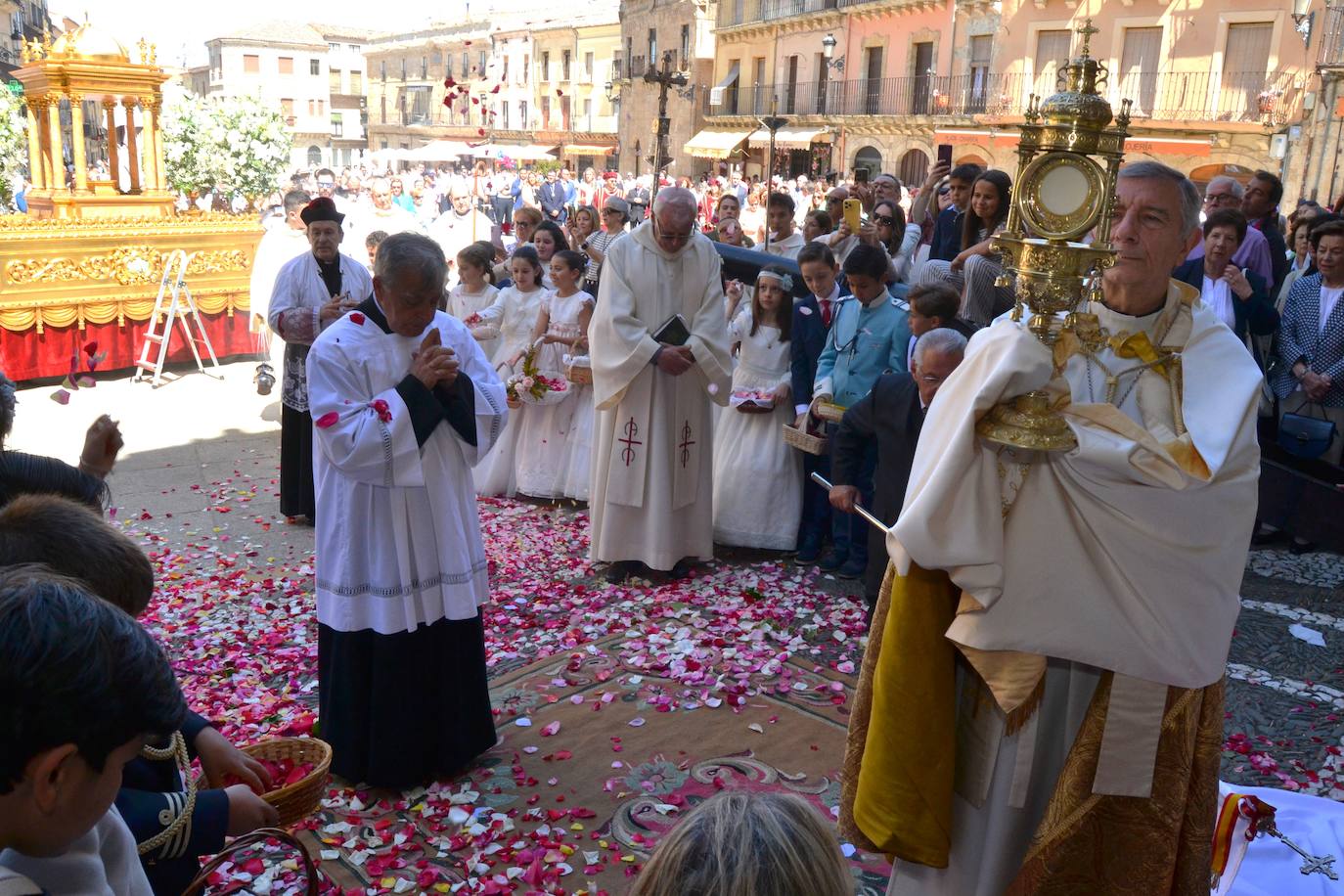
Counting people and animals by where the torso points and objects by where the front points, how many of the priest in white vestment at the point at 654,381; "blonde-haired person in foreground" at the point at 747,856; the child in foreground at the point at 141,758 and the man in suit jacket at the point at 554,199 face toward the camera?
2

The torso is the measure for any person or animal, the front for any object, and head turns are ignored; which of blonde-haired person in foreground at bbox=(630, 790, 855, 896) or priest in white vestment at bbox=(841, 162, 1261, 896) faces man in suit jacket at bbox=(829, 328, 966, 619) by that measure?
the blonde-haired person in foreground

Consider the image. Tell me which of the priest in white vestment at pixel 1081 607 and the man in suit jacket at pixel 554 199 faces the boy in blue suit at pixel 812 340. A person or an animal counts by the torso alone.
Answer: the man in suit jacket

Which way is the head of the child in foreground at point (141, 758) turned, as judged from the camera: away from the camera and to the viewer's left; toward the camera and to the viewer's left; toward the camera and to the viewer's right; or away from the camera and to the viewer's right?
away from the camera and to the viewer's right

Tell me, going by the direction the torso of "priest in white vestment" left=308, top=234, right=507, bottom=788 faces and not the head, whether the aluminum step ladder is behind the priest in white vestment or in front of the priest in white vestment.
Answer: behind

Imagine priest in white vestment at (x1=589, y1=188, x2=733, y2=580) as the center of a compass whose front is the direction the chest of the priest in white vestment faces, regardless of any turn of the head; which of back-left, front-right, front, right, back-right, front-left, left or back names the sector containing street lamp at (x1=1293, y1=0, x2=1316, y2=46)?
back-left

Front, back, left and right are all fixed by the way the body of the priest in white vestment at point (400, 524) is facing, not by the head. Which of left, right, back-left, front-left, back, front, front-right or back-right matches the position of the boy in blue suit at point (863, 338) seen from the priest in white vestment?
left

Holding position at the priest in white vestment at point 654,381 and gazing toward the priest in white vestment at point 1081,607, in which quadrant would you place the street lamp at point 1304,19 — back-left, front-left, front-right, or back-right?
back-left

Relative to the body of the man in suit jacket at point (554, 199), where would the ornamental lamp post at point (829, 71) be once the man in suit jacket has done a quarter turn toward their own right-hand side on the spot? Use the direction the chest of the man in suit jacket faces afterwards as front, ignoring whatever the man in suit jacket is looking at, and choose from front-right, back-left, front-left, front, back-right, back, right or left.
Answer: back-right

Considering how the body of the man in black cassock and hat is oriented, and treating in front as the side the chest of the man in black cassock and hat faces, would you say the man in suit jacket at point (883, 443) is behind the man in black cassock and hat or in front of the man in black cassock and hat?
in front

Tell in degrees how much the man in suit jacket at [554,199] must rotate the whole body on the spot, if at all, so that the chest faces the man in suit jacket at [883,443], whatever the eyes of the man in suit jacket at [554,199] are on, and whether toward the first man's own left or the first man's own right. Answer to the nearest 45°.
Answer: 0° — they already face them

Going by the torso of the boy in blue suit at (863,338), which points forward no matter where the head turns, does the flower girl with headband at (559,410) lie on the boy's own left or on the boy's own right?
on the boy's own right

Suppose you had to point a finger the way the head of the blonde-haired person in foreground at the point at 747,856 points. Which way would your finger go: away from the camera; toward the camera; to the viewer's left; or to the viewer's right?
away from the camera
